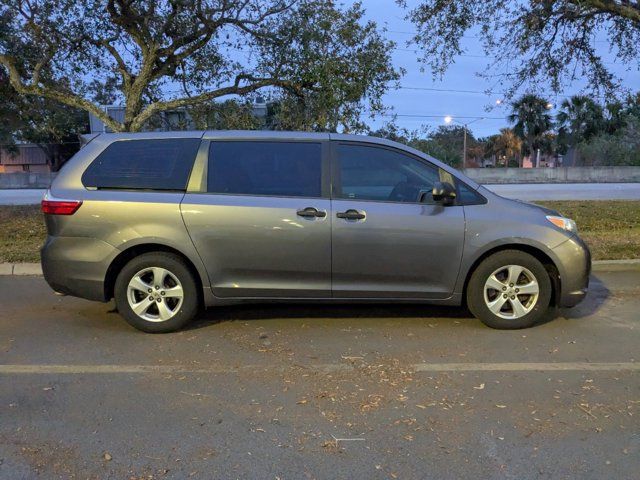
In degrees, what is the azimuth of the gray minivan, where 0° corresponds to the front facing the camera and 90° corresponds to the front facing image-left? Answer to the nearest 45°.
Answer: approximately 270°
